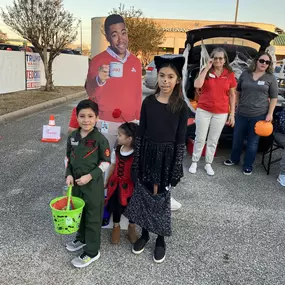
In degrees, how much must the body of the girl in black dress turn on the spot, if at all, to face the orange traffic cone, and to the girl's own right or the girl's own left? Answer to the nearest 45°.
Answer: approximately 135° to the girl's own right

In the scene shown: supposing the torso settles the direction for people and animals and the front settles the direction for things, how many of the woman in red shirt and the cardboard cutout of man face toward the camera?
2

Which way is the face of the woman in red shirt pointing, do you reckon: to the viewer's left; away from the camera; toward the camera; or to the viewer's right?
toward the camera

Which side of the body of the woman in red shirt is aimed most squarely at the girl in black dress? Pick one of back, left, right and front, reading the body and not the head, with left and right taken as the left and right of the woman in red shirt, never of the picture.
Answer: front

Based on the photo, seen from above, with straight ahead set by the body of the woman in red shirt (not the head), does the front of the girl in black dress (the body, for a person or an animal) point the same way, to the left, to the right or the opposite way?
the same way

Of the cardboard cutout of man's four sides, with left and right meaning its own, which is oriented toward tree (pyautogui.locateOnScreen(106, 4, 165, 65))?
back

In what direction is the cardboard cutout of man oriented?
toward the camera

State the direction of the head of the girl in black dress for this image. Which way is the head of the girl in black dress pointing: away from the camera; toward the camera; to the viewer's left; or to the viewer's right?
toward the camera

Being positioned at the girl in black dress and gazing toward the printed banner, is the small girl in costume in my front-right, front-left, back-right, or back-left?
front-left

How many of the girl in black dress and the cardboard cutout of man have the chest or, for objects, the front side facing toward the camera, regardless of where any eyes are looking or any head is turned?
2

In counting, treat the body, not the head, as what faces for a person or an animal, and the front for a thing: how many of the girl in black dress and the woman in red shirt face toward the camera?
2

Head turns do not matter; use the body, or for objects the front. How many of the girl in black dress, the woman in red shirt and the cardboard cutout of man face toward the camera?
3

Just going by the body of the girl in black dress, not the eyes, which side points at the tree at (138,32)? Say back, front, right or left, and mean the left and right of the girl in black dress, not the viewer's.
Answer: back

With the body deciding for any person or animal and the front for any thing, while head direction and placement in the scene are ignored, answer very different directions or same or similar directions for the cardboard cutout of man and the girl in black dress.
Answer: same or similar directions

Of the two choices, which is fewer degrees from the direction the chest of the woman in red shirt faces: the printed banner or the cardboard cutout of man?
the cardboard cutout of man

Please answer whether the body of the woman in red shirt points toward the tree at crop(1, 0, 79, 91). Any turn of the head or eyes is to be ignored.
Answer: no

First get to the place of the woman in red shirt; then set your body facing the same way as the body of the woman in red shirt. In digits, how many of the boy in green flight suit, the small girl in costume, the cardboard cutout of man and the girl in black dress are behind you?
0

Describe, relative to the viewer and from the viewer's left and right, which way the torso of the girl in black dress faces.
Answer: facing the viewer
